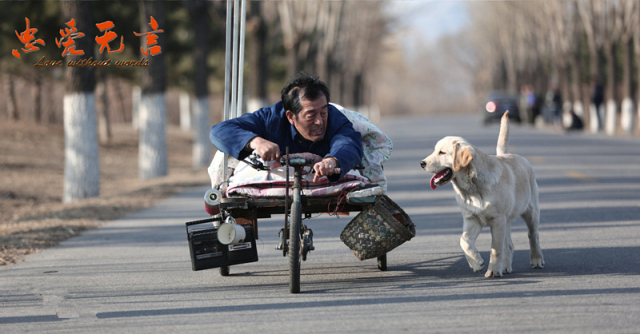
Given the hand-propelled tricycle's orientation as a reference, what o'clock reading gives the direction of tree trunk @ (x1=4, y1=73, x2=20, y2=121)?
The tree trunk is roughly at 5 o'clock from the hand-propelled tricycle.

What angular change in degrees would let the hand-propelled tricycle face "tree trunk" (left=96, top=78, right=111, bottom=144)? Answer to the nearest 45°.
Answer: approximately 180°

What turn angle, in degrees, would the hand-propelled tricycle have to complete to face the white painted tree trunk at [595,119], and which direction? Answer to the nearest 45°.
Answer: approximately 135° to its left

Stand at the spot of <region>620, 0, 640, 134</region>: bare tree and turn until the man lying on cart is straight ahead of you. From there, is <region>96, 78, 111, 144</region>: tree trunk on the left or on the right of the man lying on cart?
right

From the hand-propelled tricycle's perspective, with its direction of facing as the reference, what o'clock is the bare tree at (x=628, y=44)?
The bare tree is roughly at 7 o'clock from the hand-propelled tricycle.

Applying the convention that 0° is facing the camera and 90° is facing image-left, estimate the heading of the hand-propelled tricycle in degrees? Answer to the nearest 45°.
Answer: approximately 0°

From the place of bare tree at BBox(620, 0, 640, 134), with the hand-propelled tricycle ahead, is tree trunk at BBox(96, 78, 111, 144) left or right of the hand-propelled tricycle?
right
